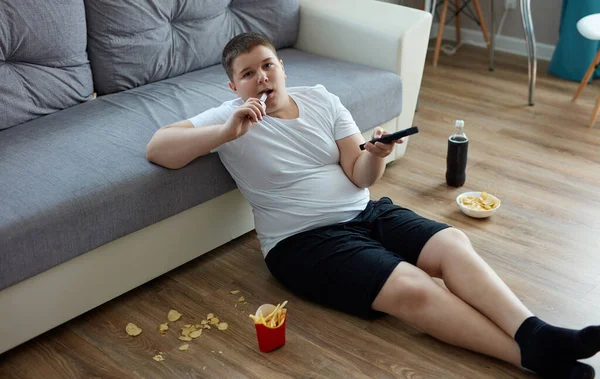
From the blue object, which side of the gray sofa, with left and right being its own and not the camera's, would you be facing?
left

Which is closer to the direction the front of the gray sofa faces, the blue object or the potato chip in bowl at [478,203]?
the potato chip in bowl

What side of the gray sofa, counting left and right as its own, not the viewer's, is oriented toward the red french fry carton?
front

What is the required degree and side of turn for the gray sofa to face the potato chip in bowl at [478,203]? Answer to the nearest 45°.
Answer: approximately 45° to its left

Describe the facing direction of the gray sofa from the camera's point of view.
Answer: facing the viewer and to the right of the viewer

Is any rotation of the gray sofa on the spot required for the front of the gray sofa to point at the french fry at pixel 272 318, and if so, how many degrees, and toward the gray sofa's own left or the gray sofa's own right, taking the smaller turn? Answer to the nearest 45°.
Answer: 0° — it already faces it
